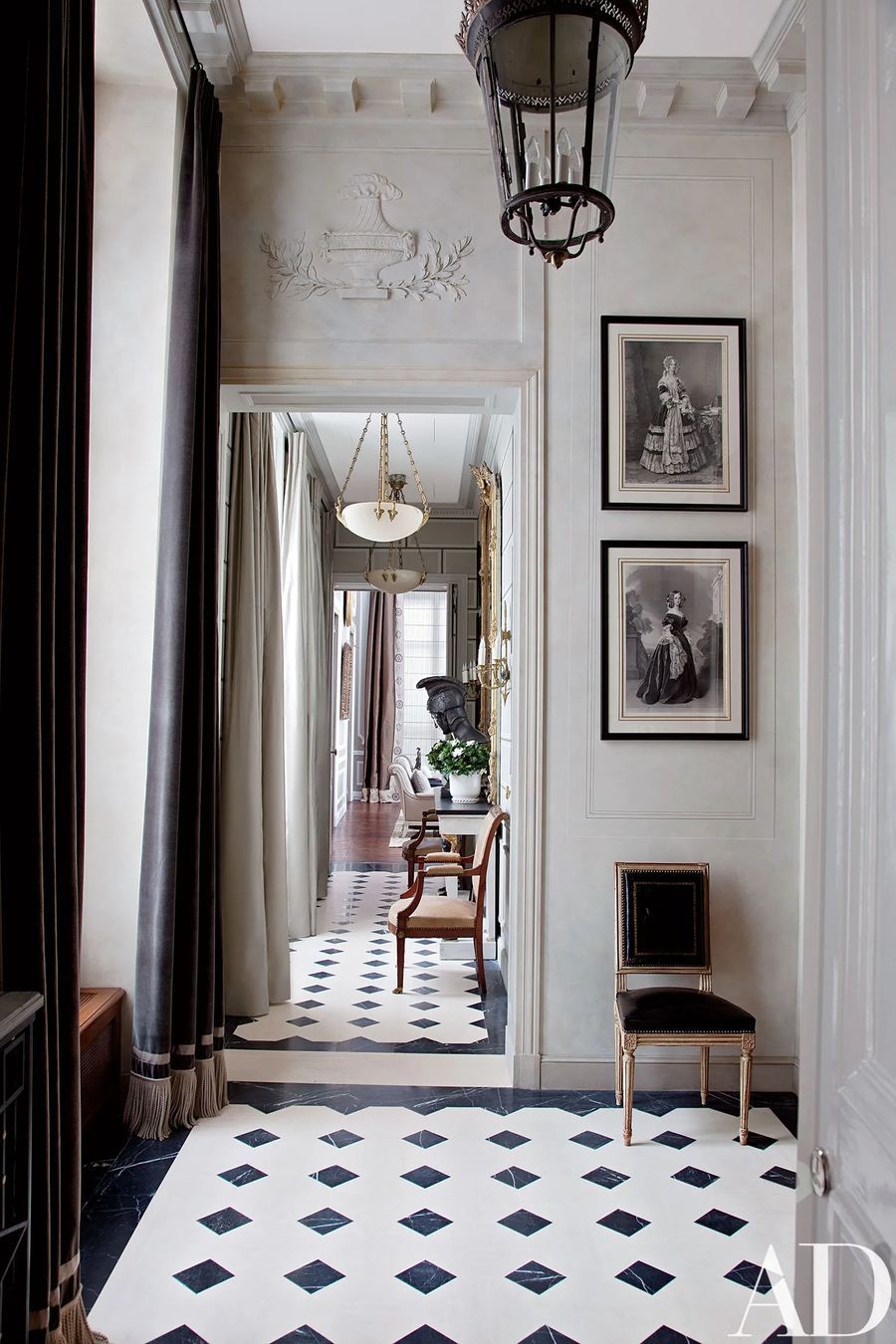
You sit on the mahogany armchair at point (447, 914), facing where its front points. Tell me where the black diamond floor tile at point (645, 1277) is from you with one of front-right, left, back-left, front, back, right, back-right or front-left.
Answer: left

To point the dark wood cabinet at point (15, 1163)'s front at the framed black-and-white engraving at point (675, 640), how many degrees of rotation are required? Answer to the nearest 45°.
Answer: approximately 45° to its left

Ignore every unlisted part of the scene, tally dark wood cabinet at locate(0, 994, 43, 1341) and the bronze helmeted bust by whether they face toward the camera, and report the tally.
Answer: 0

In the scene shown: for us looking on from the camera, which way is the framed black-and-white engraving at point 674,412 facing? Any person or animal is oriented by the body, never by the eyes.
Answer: facing the viewer

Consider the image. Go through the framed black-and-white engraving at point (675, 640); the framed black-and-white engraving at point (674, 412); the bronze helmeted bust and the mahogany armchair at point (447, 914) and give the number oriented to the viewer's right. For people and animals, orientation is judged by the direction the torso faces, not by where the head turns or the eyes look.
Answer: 0

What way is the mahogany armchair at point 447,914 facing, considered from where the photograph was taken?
facing to the left of the viewer

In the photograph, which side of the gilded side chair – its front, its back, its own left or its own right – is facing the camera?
front

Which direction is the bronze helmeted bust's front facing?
to the viewer's left

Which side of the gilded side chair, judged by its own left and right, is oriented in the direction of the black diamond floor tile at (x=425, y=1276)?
front

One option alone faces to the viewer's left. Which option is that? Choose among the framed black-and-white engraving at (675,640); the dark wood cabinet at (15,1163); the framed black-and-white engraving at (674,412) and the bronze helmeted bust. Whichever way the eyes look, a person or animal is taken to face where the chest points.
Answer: the bronze helmeted bust

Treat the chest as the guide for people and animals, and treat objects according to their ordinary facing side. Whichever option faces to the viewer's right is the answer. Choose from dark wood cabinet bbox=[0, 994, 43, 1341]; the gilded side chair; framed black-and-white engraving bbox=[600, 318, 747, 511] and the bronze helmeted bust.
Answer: the dark wood cabinet

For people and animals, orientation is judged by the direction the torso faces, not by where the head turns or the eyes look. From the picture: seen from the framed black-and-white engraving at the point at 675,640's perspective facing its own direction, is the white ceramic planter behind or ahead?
behind

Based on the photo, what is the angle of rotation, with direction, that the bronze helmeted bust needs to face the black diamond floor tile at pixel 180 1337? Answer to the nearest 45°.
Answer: approximately 90° to its left

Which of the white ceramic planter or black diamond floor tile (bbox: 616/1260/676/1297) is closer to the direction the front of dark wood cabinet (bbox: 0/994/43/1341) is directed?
the black diamond floor tile
